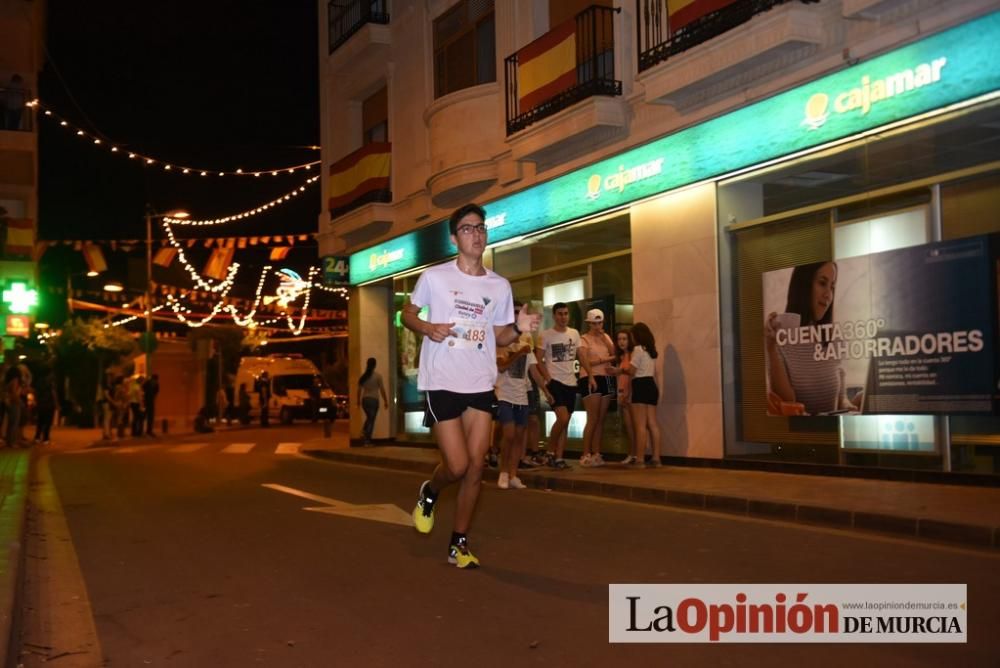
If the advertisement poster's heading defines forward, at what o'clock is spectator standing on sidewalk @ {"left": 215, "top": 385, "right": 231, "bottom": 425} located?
The spectator standing on sidewalk is roughly at 3 o'clock from the advertisement poster.

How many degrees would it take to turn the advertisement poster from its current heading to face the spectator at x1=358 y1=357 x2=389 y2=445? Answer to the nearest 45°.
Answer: approximately 90° to its right

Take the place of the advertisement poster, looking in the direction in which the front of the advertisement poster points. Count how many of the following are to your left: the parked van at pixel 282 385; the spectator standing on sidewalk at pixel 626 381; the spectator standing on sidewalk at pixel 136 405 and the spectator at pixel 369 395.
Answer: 0

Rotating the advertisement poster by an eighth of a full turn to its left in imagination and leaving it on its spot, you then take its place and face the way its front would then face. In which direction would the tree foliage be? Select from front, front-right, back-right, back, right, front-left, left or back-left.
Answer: back-right

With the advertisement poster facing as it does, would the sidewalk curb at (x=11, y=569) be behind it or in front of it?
in front

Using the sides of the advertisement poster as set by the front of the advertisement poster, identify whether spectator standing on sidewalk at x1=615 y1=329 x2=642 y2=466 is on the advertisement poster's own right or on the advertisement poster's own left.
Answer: on the advertisement poster's own right

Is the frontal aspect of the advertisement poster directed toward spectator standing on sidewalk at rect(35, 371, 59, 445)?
no

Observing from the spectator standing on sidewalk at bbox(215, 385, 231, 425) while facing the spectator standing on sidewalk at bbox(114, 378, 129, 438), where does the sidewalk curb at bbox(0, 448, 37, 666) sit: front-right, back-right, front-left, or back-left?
front-left

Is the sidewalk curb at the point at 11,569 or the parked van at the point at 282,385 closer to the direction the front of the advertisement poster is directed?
the sidewalk curb

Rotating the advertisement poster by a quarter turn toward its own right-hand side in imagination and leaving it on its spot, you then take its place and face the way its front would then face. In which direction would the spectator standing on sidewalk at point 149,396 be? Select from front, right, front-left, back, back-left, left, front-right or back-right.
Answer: front

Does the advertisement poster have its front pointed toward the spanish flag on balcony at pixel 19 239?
no

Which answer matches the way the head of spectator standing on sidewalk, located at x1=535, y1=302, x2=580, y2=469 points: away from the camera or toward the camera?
toward the camera

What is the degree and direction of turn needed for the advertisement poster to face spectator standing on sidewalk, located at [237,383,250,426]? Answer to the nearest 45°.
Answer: approximately 90° to its right

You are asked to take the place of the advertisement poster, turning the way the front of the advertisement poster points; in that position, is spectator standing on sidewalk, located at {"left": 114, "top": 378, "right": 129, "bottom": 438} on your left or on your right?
on your right

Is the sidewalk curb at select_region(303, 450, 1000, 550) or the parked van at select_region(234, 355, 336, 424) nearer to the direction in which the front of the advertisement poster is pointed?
the sidewalk curb

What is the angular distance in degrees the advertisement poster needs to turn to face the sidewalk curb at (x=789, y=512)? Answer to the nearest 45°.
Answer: approximately 45° to its left

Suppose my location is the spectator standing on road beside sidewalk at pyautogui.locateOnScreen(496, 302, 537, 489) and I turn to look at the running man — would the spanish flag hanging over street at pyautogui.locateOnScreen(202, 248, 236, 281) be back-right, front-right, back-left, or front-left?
back-right

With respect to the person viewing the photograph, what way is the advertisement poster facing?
facing the viewer and to the left of the viewer

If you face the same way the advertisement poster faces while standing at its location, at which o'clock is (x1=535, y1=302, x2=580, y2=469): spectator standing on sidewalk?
The spectator standing on sidewalk is roughly at 2 o'clock from the advertisement poster.

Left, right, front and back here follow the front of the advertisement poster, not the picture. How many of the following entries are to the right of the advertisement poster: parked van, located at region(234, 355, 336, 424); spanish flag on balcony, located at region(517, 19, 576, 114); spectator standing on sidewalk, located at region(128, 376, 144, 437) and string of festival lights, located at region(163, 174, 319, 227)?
4

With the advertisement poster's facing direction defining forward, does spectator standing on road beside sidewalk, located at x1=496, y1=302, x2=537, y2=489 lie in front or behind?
in front
